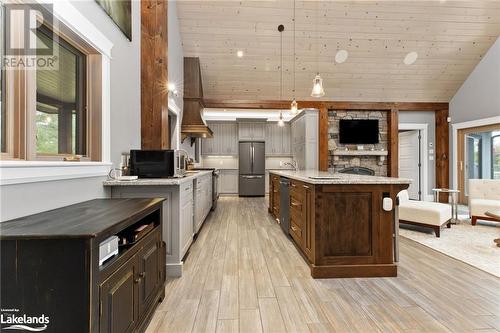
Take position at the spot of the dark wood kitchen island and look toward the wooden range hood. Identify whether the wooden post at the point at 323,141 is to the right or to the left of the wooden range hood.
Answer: right

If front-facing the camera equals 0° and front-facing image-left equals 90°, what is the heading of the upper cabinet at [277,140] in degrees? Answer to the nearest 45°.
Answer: approximately 0°

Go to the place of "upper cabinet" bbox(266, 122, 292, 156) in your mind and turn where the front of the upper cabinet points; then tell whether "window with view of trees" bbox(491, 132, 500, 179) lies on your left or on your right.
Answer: on your left

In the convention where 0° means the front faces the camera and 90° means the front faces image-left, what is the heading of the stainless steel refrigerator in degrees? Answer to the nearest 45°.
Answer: approximately 0°

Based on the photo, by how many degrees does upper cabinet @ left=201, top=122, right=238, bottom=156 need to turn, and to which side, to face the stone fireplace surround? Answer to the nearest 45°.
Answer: approximately 45° to its left

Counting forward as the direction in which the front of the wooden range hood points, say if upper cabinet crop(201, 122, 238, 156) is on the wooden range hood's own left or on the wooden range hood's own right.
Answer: on the wooden range hood's own left

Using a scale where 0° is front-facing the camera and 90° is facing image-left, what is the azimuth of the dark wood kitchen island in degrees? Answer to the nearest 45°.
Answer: approximately 90°

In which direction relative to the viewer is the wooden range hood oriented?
to the viewer's right
